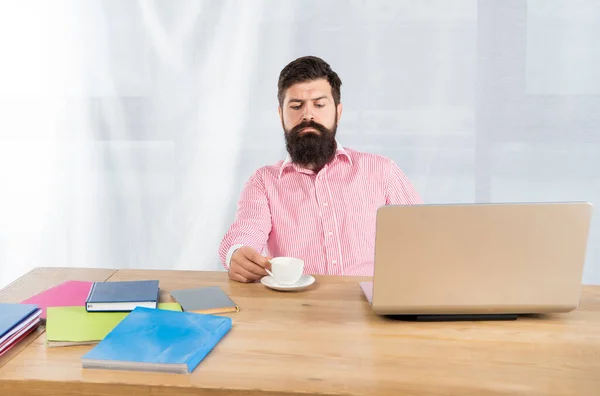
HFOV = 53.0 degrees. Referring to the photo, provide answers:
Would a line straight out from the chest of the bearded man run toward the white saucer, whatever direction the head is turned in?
yes

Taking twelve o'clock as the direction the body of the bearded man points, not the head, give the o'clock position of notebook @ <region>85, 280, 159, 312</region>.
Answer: The notebook is roughly at 1 o'clock from the bearded man.

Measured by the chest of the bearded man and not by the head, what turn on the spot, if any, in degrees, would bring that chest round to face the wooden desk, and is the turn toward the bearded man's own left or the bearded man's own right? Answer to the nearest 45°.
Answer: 0° — they already face it

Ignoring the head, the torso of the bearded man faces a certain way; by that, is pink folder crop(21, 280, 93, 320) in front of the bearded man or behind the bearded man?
in front

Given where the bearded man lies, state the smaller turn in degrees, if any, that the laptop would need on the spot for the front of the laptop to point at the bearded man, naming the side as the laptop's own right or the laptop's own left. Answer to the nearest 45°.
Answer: approximately 45° to the laptop's own left

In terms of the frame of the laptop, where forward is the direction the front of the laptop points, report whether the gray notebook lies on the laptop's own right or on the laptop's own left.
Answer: on the laptop's own left

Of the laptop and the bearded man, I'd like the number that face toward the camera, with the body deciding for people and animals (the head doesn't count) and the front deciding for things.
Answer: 1

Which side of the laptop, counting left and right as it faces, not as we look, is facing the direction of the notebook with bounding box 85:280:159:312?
left

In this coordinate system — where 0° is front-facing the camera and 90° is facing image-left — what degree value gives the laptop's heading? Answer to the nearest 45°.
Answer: approximately 180°

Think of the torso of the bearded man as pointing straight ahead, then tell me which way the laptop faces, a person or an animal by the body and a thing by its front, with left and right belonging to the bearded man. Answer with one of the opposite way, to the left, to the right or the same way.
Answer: the opposite way

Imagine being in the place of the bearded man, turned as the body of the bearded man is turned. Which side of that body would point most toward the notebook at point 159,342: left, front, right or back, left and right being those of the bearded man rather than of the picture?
front

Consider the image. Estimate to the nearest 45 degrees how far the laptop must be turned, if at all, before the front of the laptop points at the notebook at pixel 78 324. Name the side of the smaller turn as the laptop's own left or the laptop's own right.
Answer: approximately 90° to the laptop's own left
